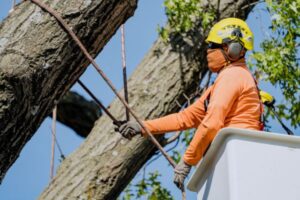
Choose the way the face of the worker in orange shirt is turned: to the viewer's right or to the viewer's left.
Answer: to the viewer's left

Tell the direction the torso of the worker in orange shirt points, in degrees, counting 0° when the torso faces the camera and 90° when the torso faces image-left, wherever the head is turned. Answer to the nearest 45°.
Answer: approximately 90°
